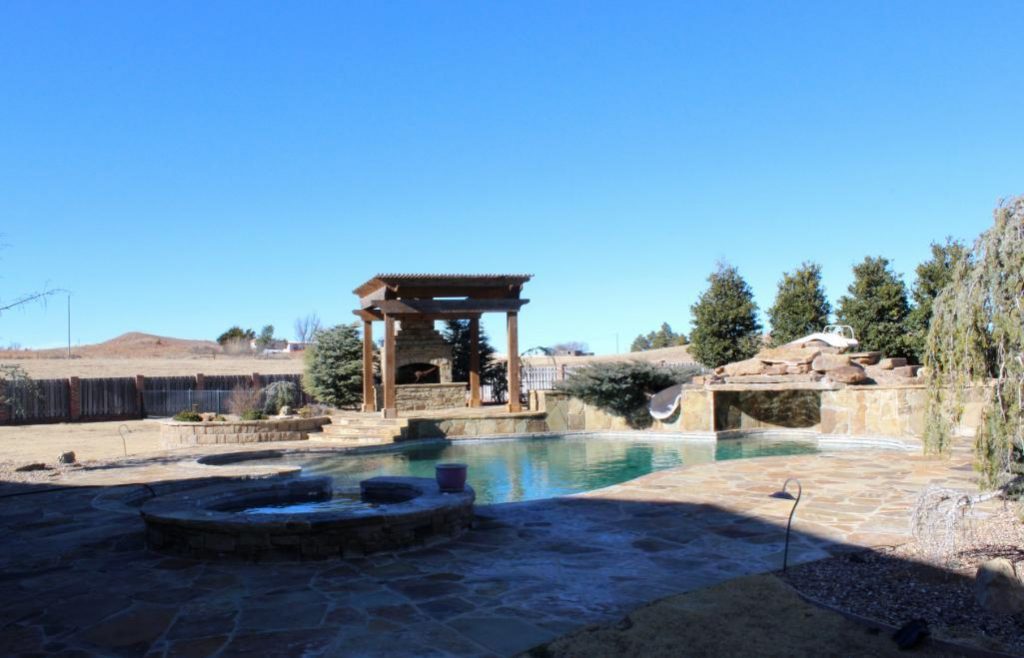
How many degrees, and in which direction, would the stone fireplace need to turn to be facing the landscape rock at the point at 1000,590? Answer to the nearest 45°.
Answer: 0° — it already faces it

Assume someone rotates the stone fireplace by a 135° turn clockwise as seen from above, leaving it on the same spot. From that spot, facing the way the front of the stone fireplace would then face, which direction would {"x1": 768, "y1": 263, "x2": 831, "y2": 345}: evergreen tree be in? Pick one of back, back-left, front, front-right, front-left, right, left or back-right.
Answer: back-right

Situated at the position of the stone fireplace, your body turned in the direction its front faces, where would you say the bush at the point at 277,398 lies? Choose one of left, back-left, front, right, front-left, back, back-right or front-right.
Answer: right

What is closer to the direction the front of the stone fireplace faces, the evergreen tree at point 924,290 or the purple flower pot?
the purple flower pot

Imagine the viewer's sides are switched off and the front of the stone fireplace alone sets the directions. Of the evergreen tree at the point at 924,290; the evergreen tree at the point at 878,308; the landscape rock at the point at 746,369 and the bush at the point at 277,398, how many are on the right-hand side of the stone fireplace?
1

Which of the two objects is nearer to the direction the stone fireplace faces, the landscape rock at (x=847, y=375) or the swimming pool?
the swimming pool

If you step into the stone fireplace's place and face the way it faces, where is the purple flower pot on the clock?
The purple flower pot is roughly at 12 o'clock from the stone fireplace.

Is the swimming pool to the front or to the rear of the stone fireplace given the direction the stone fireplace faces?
to the front

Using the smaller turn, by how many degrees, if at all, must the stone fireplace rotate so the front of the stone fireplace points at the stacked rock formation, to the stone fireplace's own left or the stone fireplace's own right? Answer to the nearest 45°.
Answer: approximately 45° to the stone fireplace's own left

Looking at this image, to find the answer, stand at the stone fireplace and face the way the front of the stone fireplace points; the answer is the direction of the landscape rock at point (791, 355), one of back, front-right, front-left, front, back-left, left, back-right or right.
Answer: front-left

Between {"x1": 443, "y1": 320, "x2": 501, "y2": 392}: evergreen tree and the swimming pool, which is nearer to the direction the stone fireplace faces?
the swimming pool

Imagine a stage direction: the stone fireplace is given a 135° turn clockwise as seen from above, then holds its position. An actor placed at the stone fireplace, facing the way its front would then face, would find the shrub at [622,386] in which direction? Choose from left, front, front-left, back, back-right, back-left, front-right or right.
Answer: back

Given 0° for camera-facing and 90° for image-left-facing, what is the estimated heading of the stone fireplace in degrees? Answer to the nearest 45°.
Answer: approximately 0°

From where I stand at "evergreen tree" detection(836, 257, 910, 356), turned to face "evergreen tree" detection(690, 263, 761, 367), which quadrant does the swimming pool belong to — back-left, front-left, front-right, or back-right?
front-left

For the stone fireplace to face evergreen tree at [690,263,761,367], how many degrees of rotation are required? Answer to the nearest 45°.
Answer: approximately 90° to its left
